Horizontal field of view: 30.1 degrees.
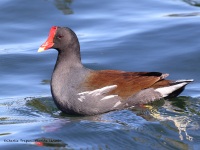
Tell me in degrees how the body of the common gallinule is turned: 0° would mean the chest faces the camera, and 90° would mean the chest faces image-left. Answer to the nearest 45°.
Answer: approximately 90°
